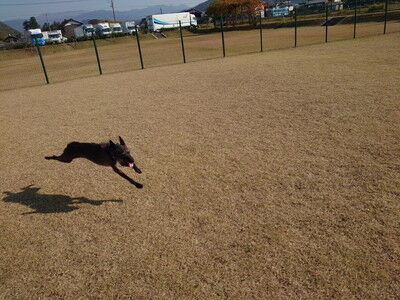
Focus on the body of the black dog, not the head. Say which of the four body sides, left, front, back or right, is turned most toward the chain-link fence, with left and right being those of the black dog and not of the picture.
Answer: left

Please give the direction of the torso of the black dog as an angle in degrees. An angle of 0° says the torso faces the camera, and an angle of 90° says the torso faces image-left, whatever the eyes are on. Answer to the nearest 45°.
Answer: approximately 270°
